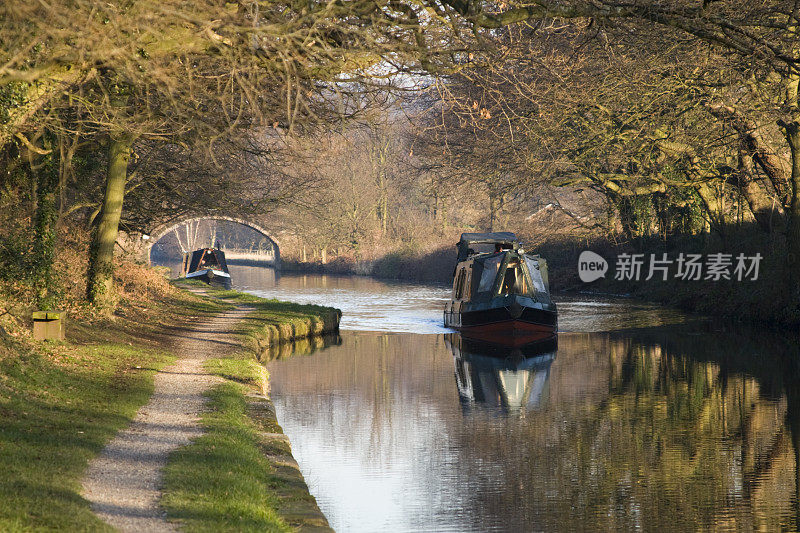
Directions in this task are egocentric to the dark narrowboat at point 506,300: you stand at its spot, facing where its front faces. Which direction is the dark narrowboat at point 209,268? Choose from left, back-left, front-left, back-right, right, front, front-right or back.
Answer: back-right

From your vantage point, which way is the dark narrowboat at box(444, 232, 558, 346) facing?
toward the camera
